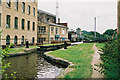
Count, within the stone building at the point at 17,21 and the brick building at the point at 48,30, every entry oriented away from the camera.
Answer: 0

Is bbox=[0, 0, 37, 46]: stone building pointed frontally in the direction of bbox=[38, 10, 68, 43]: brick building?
no

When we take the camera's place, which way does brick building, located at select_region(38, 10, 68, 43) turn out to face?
facing the viewer and to the right of the viewer

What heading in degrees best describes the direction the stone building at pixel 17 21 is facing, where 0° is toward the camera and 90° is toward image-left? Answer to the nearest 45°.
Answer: approximately 315°

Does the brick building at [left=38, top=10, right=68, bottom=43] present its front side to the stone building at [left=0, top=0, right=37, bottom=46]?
no
